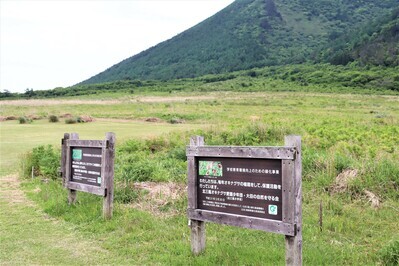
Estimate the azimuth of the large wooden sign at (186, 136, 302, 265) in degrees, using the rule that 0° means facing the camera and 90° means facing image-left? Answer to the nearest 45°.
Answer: approximately 45°

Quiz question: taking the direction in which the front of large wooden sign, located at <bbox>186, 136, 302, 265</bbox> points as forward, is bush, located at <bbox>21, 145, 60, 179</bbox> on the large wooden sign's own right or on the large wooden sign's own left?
on the large wooden sign's own right

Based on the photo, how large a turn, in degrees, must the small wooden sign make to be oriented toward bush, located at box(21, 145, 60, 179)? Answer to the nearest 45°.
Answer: approximately 135° to its right

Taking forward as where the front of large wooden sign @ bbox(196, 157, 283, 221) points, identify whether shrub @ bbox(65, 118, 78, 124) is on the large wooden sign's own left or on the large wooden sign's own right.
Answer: on the large wooden sign's own right

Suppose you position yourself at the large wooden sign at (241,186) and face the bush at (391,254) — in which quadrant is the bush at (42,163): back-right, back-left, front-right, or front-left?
back-left

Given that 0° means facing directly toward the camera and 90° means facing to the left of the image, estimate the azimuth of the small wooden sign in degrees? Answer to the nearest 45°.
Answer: approximately 45°

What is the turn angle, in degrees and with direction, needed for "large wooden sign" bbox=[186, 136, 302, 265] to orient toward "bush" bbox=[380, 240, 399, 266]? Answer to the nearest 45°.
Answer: approximately 135° to its left

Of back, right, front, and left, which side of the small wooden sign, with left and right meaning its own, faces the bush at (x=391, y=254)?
left

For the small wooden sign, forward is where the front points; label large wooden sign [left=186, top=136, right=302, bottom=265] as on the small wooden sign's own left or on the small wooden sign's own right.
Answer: on the small wooden sign's own left
